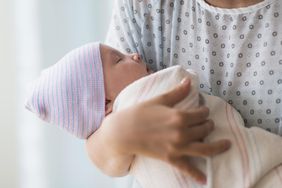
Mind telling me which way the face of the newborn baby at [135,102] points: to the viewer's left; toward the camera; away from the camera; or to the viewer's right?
to the viewer's right

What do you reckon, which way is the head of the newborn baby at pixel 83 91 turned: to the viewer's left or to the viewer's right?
to the viewer's right

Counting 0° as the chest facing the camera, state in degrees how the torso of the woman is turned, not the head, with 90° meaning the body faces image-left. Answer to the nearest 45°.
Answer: approximately 0°
